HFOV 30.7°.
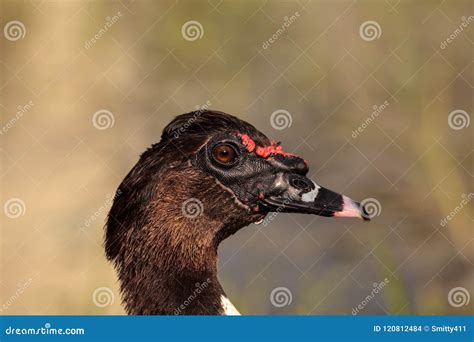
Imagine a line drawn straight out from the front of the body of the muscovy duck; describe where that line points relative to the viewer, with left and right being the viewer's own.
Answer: facing to the right of the viewer
